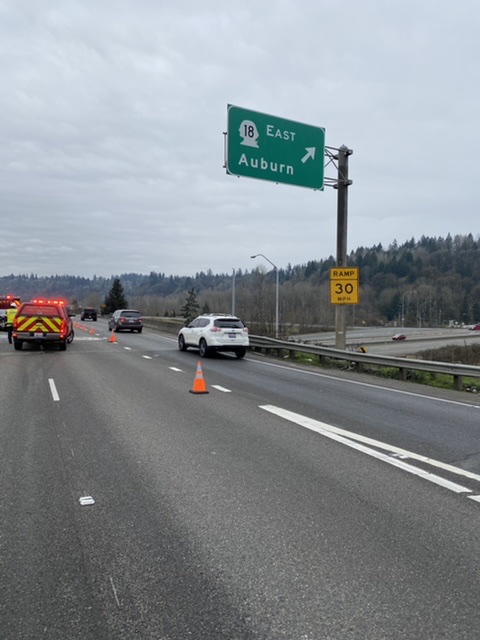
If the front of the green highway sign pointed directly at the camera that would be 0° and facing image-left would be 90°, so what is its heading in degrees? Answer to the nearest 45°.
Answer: approximately 315°

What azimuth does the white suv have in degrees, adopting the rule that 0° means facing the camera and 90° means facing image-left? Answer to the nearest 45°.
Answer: approximately 135°

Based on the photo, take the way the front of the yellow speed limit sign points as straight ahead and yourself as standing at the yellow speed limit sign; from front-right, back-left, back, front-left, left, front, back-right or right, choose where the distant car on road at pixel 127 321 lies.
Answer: back-right

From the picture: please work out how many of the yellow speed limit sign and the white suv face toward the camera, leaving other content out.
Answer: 1

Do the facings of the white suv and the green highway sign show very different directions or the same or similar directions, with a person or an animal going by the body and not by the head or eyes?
very different directions
